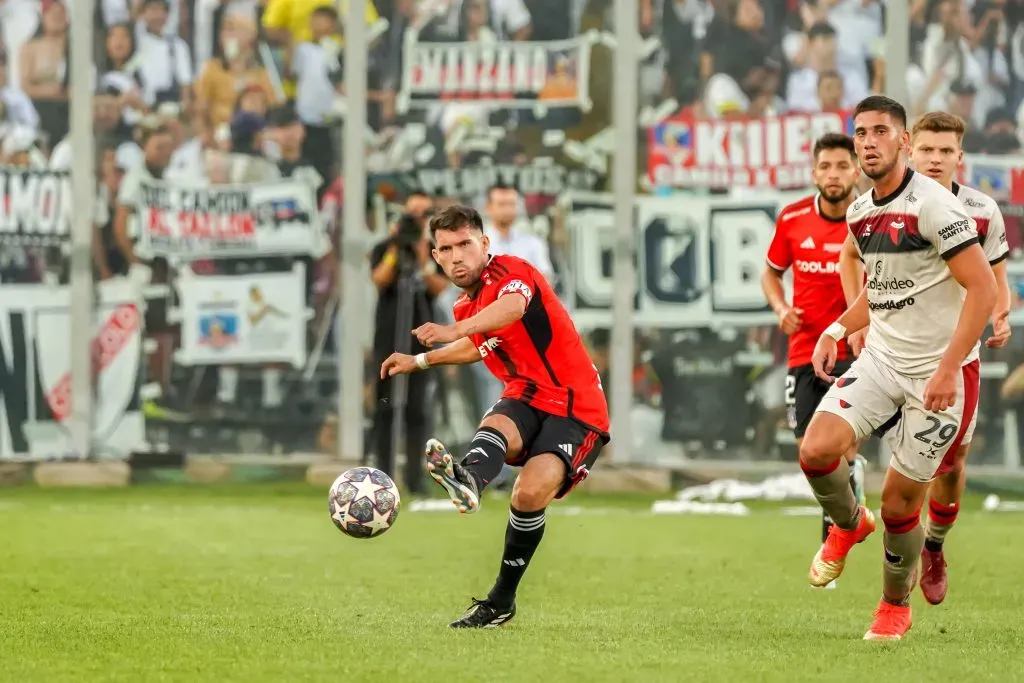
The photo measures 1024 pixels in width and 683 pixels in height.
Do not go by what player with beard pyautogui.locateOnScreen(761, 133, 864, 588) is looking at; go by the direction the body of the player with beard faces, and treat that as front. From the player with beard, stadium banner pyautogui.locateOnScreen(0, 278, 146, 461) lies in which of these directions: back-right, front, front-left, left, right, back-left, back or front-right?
back-right

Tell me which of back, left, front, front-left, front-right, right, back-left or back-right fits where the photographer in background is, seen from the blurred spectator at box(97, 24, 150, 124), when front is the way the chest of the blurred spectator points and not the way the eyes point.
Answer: front-left

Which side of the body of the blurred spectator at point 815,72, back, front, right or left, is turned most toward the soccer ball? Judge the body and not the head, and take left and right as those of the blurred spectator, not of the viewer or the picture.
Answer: front

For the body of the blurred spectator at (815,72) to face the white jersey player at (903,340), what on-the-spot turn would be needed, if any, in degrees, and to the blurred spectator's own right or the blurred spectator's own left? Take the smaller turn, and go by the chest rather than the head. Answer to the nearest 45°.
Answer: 0° — they already face them

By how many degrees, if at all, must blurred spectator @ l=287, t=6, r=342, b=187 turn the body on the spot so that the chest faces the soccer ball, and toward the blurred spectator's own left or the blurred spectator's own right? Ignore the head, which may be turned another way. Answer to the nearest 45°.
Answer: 0° — they already face it

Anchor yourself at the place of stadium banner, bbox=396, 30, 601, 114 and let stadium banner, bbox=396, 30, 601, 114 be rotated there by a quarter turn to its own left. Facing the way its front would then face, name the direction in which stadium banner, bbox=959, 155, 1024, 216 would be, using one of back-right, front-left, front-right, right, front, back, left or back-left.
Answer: front

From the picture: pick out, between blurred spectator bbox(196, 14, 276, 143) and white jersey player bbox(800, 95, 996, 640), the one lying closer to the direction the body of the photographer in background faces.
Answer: the white jersey player

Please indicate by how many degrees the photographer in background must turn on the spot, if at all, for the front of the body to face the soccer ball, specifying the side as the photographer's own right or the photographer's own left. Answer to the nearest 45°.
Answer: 0° — they already face it

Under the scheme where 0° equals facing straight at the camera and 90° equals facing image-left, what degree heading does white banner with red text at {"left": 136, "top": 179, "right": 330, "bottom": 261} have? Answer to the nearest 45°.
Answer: approximately 0°

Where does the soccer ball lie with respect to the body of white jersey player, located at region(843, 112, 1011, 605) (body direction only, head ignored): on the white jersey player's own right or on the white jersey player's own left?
on the white jersey player's own right
